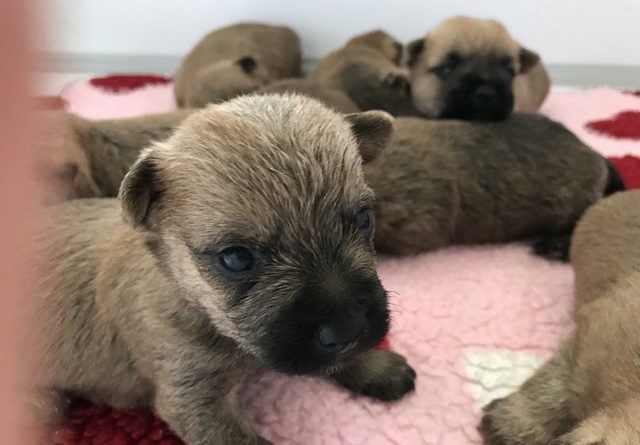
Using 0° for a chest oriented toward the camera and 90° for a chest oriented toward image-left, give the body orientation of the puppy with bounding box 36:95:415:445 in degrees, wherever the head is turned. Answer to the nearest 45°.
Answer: approximately 315°

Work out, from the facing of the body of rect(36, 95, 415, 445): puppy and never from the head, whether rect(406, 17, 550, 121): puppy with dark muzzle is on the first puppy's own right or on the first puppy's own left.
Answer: on the first puppy's own left

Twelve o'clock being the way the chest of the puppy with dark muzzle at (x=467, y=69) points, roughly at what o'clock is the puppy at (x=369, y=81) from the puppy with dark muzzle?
The puppy is roughly at 3 o'clock from the puppy with dark muzzle.

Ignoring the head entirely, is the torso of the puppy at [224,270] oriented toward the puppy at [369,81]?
no

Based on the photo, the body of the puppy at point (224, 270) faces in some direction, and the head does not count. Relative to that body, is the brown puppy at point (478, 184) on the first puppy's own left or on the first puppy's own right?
on the first puppy's own left

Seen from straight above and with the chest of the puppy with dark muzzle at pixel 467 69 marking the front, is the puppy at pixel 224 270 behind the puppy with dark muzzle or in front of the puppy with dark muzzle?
in front

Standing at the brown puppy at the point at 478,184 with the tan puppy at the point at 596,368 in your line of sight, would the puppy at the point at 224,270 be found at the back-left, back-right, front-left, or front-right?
front-right

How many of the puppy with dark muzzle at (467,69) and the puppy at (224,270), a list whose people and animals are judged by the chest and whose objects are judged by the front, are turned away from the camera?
0

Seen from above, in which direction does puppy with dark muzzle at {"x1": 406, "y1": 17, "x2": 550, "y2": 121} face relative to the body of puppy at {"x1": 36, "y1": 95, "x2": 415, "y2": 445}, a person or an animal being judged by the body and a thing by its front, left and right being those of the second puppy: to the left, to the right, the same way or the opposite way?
to the right

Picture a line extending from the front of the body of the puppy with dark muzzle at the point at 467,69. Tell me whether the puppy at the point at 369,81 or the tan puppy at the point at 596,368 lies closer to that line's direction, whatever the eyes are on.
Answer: the tan puppy

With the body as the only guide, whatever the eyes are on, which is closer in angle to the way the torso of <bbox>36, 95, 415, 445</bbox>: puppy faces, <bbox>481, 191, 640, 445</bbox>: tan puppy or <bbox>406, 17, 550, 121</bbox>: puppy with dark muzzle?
the tan puppy

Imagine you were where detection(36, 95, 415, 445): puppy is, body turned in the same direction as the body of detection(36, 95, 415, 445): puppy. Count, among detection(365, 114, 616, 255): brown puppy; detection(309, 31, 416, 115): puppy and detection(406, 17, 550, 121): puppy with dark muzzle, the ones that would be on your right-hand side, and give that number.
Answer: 0

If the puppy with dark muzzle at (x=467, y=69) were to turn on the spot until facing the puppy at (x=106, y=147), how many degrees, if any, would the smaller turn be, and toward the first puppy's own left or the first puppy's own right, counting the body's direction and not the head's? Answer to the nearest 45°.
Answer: approximately 45° to the first puppy's own right

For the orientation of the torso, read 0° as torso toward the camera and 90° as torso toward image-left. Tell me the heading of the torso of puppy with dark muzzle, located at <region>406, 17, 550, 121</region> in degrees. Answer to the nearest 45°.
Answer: approximately 0°

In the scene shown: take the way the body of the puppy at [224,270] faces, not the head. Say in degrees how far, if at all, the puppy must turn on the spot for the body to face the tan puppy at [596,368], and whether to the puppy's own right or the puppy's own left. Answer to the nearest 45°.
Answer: approximately 45° to the puppy's own left

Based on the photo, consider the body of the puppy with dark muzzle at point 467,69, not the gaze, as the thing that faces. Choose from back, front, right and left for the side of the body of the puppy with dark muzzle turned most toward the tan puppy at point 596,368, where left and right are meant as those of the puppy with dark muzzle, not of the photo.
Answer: front

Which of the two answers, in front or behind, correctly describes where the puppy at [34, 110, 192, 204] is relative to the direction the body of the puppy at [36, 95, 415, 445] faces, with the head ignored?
behind
